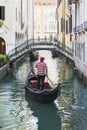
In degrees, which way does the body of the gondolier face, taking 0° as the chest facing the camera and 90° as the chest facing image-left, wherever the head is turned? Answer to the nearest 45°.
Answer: approximately 180°
